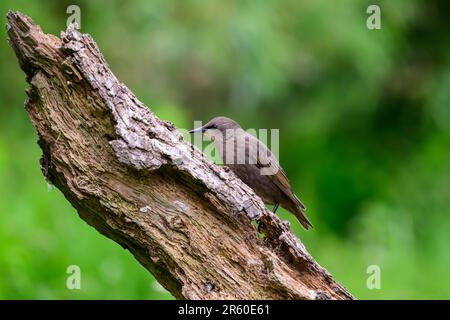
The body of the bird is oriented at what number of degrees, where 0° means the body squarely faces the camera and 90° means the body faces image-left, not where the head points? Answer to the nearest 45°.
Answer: approximately 90°
